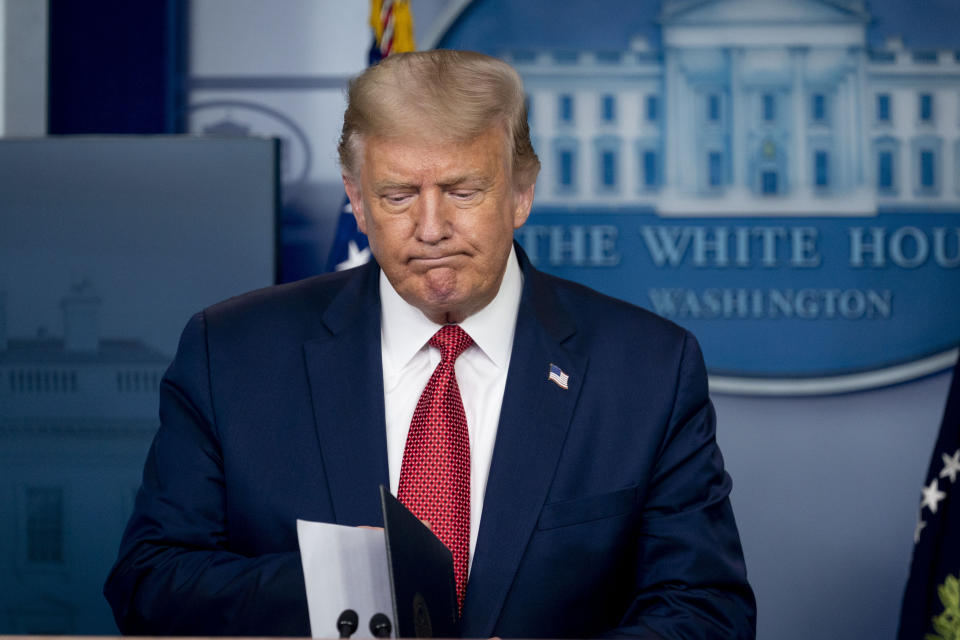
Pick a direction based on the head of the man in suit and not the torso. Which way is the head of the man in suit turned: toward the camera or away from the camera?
toward the camera

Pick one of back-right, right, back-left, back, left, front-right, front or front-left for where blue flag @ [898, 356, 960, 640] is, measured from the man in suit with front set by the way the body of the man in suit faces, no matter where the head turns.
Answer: back-left

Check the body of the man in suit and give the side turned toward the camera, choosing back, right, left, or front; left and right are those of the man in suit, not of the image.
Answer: front

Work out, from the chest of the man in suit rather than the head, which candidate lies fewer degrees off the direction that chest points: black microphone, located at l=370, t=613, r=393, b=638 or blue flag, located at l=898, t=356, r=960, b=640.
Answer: the black microphone

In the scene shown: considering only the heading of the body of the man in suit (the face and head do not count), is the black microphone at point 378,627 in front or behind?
in front

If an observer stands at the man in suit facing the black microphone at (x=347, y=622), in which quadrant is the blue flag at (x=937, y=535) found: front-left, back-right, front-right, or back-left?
back-left
